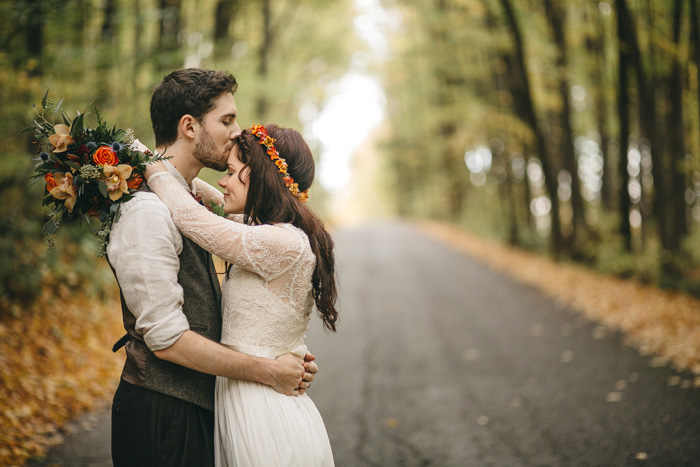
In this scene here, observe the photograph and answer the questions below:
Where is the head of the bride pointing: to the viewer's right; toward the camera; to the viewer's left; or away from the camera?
to the viewer's left

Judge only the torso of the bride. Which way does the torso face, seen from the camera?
to the viewer's left

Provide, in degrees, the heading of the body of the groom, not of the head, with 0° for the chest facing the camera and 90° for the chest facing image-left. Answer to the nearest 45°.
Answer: approximately 270°

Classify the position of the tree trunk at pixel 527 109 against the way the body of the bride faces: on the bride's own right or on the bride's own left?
on the bride's own right

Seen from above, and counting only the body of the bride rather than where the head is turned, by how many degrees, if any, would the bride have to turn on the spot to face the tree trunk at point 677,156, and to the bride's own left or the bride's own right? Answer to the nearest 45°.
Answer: approximately 135° to the bride's own right

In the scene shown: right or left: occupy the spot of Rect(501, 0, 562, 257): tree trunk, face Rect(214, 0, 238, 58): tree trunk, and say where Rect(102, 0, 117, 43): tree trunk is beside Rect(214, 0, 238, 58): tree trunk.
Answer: left

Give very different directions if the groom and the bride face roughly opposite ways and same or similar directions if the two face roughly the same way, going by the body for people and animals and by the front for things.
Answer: very different directions

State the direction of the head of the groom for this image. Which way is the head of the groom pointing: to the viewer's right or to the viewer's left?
to the viewer's right

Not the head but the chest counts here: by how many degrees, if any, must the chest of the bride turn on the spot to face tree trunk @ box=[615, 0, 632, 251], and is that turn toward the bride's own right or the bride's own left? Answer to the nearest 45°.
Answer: approximately 135° to the bride's own right

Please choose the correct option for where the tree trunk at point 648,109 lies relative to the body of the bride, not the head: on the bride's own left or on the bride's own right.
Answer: on the bride's own right
